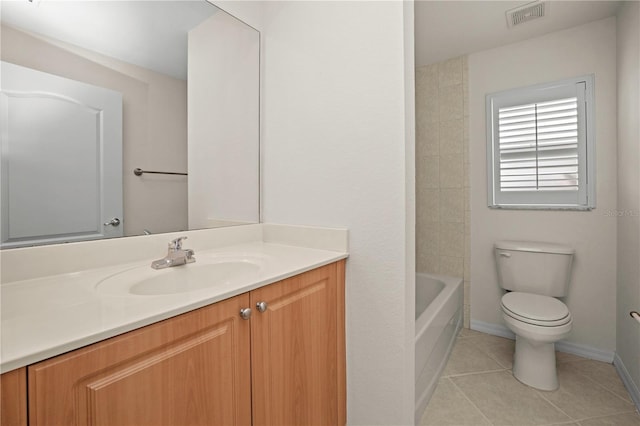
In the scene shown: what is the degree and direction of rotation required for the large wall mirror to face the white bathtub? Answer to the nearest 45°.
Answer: approximately 45° to its left

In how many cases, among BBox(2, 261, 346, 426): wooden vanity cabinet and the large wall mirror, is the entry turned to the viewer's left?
0

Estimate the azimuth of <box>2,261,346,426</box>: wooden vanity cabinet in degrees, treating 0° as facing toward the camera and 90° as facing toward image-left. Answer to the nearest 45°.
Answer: approximately 315°

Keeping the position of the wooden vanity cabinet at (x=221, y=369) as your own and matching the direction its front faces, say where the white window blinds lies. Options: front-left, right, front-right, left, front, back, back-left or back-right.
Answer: front-left

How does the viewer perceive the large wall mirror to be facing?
facing the viewer and to the right of the viewer

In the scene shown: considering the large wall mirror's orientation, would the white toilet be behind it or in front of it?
in front

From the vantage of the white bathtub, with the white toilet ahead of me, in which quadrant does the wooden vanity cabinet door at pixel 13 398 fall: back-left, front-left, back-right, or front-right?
back-right

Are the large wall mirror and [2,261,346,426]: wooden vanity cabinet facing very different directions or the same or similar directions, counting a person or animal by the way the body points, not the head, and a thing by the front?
same or similar directions
